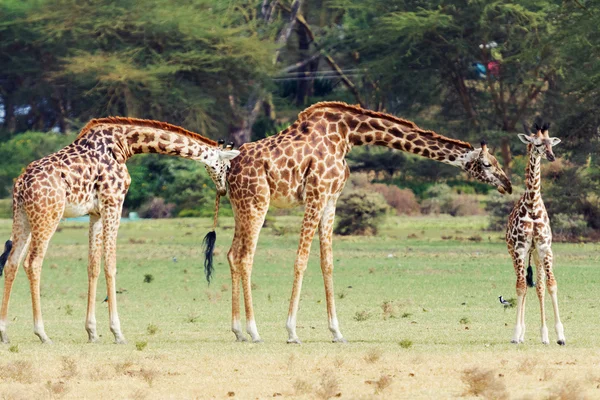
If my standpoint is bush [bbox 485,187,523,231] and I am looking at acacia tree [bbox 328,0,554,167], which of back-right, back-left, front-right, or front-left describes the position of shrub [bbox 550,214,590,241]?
back-right

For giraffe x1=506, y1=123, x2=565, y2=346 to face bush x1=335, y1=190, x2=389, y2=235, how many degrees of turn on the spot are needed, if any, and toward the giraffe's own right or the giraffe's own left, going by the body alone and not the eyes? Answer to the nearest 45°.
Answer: approximately 180°

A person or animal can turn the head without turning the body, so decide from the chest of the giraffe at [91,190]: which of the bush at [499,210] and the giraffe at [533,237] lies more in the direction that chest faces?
the giraffe

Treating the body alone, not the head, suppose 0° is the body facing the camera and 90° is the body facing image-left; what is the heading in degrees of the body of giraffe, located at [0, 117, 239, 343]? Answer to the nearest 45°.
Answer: approximately 270°

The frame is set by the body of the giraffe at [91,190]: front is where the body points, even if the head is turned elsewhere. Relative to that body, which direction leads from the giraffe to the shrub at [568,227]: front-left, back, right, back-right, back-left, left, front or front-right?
front-left

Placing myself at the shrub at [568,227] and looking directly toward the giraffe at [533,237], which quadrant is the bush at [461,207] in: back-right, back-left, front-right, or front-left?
back-right

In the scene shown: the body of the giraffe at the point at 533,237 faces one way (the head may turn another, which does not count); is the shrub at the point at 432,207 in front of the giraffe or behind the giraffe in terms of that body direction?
behind

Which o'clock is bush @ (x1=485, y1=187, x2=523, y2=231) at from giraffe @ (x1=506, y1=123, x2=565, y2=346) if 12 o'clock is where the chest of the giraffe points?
The bush is roughly at 6 o'clock from the giraffe.

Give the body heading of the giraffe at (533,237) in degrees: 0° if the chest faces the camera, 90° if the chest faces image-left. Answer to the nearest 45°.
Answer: approximately 0°

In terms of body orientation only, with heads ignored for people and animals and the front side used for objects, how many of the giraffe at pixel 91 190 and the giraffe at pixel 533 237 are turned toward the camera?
1

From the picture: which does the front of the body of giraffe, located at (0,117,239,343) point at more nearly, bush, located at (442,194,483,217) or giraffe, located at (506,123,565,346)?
the giraffe

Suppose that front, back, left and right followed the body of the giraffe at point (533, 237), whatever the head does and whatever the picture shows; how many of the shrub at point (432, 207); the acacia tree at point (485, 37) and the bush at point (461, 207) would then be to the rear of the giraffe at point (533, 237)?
3
